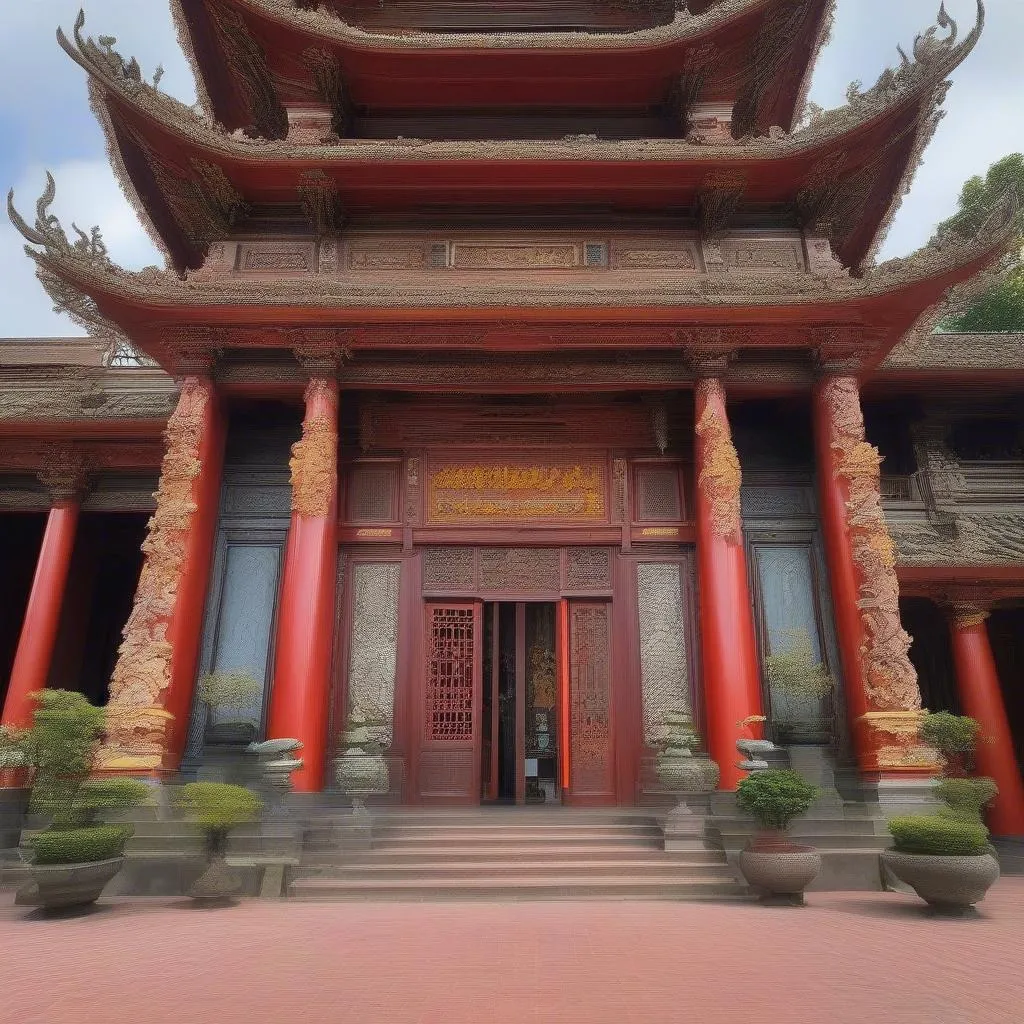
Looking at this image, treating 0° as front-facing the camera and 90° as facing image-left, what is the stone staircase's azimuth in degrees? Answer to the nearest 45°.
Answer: approximately 0°

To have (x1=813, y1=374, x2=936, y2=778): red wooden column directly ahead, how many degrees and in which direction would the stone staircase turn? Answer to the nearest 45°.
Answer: approximately 90° to its left

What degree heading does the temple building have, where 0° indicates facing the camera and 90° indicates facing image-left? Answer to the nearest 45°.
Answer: approximately 0°

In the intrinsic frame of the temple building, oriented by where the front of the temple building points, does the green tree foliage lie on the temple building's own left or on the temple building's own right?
on the temple building's own left

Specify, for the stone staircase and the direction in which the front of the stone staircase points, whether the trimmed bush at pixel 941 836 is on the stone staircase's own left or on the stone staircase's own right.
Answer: on the stone staircase's own left

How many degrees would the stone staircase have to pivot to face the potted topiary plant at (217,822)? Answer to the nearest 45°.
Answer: approximately 90° to its right

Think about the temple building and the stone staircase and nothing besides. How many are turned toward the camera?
2
